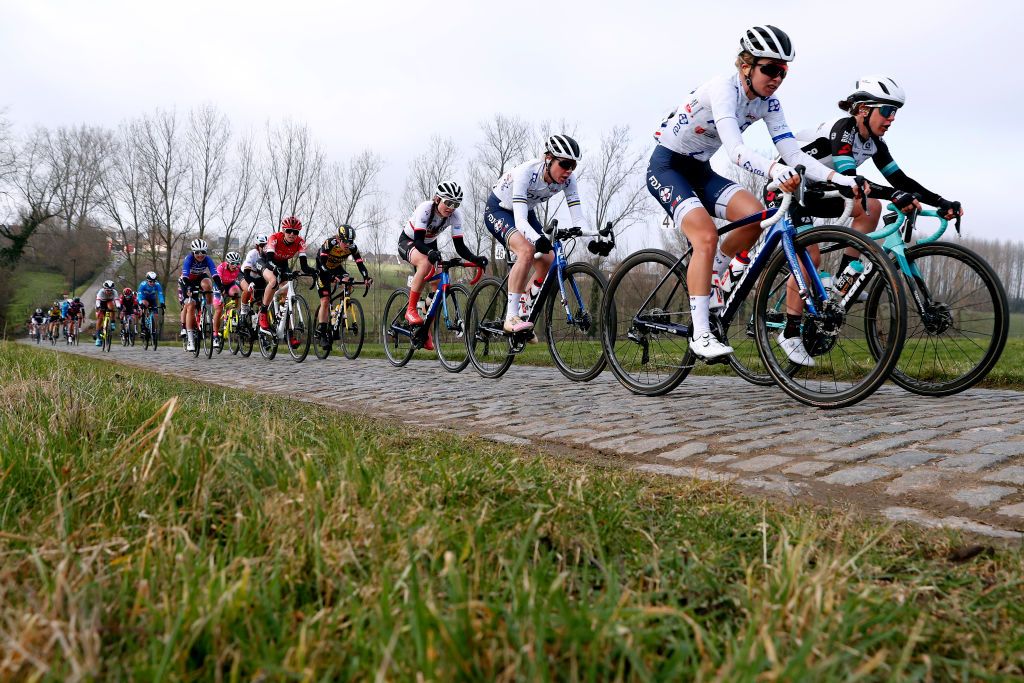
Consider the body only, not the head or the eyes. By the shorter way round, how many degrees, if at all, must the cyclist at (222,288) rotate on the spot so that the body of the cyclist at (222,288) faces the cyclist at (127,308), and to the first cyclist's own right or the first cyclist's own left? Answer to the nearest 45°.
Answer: approximately 135° to the first cyclist's own left

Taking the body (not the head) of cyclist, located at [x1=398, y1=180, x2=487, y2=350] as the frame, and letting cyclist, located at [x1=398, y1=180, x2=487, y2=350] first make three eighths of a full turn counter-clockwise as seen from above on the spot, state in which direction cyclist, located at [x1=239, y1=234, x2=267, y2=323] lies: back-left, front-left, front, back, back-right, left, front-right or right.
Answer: front-left

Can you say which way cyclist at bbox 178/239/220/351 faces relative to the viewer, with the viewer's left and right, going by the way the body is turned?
facing the viewer

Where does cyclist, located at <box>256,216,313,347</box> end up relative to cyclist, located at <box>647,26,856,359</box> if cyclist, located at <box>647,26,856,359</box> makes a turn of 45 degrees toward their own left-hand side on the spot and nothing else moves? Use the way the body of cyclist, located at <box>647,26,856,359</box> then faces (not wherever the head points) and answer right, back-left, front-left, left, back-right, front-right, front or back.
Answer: back-left

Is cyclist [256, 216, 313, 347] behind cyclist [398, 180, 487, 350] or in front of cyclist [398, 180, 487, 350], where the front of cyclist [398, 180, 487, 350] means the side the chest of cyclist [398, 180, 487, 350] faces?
behind

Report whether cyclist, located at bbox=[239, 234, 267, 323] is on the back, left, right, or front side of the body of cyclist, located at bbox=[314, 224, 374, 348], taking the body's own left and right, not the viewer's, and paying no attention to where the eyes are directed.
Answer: back

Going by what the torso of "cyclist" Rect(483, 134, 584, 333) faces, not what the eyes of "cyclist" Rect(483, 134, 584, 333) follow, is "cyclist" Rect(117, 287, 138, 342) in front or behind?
behind

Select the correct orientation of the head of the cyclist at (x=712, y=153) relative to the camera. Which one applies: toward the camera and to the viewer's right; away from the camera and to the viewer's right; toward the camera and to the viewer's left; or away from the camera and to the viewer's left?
toward the camera and to the viewer's right

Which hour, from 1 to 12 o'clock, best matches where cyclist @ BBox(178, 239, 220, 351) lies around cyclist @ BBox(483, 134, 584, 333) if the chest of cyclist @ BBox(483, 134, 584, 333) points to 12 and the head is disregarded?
cyclist @ BBox(178, 239, 220, 351) is roughly at 6 o'clock from cyclist @ BBox(483, 134, 584, 333).

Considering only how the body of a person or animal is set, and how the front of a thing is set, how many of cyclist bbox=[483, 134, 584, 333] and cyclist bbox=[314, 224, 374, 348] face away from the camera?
0

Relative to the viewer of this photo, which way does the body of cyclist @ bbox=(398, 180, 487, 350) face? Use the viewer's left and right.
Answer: facing the viewer and to the right of the viewer

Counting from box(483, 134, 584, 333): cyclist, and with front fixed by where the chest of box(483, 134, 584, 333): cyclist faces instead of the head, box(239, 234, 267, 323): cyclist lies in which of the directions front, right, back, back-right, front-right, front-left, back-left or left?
back
